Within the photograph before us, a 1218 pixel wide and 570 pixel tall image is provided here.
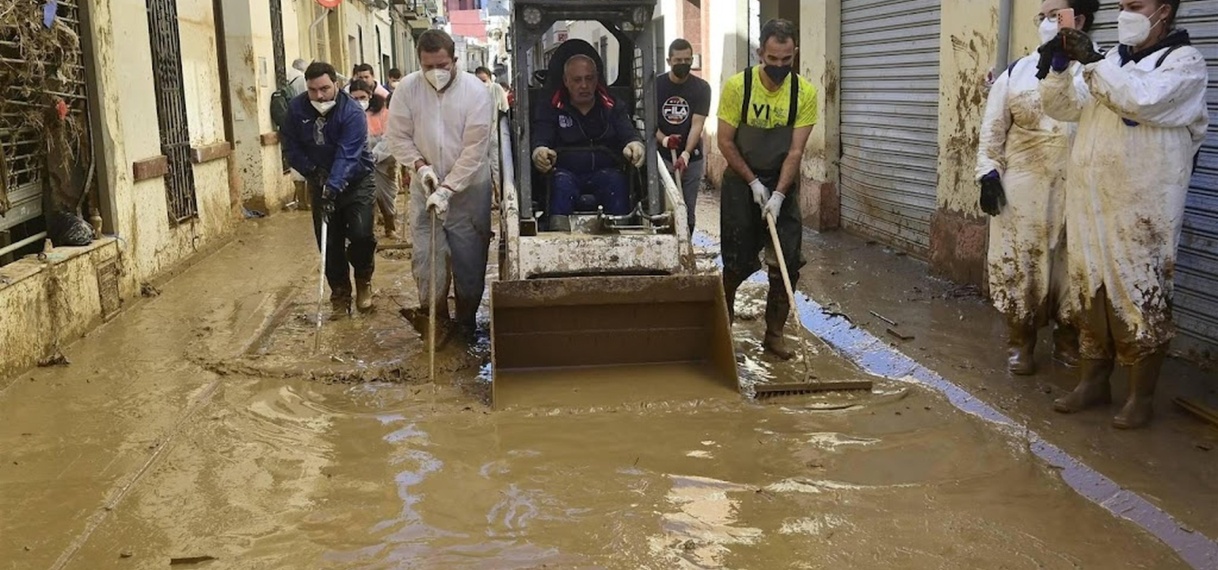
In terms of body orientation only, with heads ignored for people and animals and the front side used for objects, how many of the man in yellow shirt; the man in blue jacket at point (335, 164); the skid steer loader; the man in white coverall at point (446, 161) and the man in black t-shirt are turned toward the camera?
5

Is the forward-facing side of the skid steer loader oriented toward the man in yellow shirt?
no

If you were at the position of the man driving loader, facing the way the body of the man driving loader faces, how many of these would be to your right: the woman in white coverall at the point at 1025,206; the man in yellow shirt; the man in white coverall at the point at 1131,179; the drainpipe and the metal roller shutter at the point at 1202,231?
0

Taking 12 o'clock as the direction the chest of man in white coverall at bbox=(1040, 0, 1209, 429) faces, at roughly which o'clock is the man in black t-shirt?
The man in black t-shirt is roughly at 3 o'clock from the man in white coverall.

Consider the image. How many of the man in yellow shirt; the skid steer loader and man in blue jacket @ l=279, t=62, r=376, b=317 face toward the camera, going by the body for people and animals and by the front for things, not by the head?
3

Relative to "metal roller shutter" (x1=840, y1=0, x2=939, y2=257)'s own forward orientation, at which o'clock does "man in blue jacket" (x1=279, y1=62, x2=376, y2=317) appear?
The man in blue jacket is roughly at 12 o'clock from the metal roller shutter.

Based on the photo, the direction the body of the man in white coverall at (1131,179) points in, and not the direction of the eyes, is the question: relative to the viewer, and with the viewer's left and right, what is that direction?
facing the viewer and to the left of the viewer

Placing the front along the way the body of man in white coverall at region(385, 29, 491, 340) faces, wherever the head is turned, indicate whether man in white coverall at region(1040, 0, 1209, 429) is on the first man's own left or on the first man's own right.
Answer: on the first man's own left

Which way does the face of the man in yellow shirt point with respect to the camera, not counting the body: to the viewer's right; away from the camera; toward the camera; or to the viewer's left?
toward the camera

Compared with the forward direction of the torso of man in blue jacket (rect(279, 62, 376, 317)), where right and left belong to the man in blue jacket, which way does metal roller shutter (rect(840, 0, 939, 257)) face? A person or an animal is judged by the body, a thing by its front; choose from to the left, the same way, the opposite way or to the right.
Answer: to the right

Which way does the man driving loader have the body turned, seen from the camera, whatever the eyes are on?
toward the camera

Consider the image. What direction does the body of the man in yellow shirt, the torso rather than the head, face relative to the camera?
toward the camera

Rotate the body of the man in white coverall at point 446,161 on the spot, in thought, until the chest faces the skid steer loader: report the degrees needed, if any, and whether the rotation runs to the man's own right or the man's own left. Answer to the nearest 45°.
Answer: approximately 45° to the man's own left

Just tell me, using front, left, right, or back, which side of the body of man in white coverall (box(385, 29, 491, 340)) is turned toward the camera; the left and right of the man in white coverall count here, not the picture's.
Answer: front

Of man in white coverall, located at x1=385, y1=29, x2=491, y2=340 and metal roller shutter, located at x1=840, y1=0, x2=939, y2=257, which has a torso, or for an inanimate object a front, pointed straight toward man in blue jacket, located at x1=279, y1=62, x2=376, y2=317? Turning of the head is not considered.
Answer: the metal roller shutter

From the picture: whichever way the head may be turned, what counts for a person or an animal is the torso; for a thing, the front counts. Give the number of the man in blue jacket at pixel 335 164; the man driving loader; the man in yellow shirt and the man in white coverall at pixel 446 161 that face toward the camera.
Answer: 4

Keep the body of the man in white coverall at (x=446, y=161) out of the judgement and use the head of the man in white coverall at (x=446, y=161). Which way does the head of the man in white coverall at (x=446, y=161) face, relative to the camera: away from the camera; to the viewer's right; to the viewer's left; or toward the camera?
toward the camera

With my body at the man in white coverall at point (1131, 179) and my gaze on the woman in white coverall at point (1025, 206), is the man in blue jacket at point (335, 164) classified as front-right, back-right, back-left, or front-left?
front-left

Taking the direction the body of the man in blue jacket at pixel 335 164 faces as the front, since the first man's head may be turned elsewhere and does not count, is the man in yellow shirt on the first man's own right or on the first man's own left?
on the first man's own left

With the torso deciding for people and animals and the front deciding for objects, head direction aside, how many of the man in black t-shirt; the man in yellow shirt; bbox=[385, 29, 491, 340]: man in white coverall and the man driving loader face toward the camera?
4

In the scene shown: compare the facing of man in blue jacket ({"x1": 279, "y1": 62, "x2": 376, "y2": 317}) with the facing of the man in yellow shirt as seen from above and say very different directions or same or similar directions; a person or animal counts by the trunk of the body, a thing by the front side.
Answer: same or similar directions

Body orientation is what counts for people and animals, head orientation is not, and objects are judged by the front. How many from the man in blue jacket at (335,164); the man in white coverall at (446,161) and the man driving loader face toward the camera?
3
